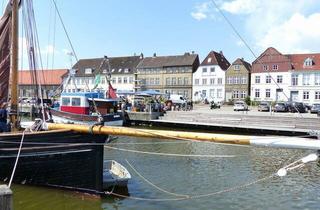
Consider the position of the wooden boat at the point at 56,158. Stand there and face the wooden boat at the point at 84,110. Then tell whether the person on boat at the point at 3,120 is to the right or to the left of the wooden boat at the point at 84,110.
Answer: left

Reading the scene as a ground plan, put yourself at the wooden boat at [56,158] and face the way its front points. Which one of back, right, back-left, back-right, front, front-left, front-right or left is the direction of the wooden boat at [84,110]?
back-left

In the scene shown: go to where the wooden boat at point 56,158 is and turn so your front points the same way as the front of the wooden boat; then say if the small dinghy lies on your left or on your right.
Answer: on your left

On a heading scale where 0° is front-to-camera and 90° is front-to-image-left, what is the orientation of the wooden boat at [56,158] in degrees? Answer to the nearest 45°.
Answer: approximately 315°

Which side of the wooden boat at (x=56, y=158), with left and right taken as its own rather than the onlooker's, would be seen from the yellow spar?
front
